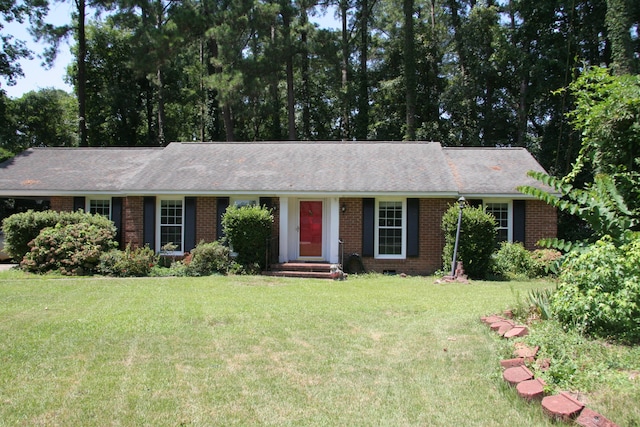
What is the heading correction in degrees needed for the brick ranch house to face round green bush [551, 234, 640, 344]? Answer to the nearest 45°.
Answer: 0° — it already faces it

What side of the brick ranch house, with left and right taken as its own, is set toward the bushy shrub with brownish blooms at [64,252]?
right

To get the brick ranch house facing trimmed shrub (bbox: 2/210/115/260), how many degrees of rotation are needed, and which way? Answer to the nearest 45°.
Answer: approximately 90° to its right

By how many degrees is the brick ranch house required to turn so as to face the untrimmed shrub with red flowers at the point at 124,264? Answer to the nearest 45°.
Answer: approximately 90° to its right

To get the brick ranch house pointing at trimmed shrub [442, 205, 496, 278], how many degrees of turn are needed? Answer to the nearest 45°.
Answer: approximately 45° to its left

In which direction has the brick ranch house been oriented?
toward the camera
